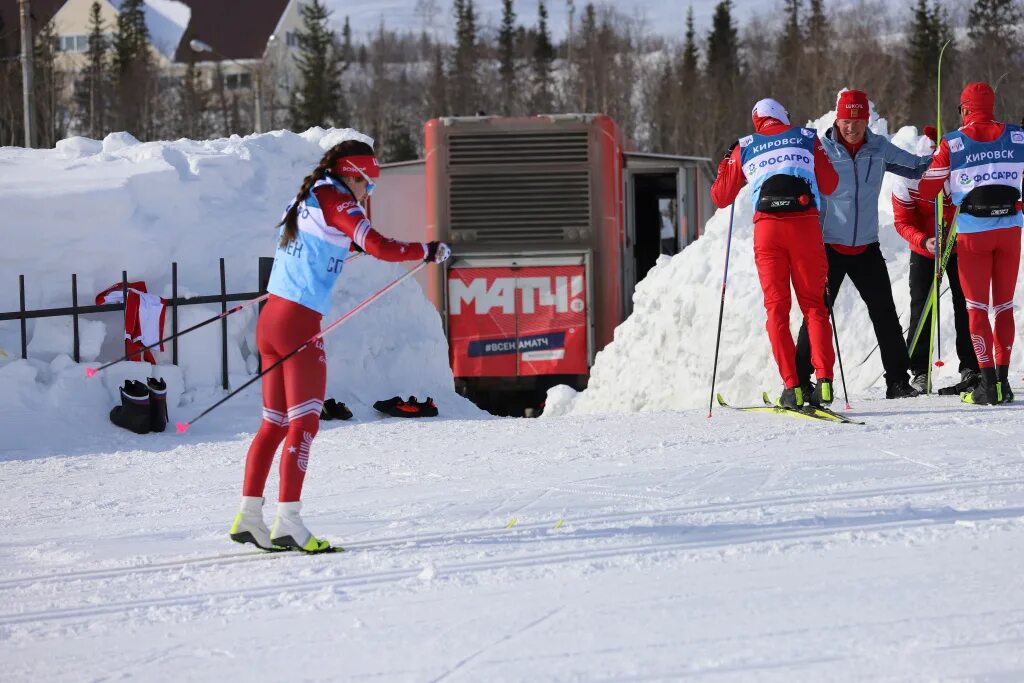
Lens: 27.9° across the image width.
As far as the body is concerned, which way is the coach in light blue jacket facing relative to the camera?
toward the camera

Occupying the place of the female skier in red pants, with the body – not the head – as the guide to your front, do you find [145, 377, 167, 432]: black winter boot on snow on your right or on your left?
on your left

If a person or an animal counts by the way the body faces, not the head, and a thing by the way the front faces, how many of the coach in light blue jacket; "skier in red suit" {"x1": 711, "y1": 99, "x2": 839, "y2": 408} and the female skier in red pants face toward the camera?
1

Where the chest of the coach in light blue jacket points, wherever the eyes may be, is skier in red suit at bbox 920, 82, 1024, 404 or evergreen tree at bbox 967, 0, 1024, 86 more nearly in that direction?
the skier in red suit

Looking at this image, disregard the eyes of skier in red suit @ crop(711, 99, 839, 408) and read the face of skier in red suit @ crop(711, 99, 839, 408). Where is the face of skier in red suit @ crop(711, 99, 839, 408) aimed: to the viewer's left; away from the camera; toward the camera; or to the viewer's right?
away from the camera

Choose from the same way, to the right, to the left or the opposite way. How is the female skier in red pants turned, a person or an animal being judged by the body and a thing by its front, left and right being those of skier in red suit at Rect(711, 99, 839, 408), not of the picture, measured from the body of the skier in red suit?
to the right

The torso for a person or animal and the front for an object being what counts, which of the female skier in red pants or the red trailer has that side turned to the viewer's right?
the female skier in red pants

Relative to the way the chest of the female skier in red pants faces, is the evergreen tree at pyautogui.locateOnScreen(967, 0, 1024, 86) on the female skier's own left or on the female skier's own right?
on the female skier's own left

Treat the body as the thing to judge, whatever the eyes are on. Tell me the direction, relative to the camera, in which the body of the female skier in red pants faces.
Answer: to the viewer's right
